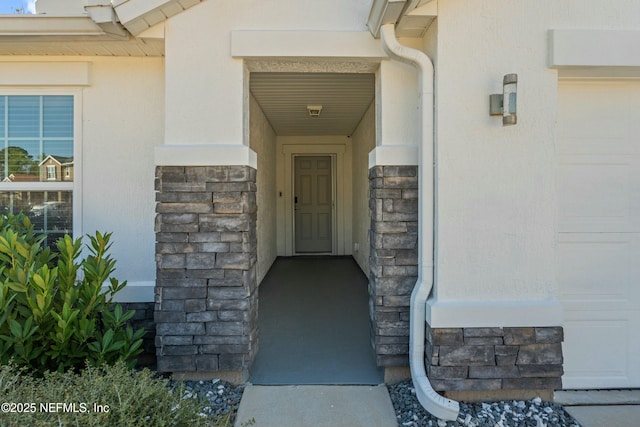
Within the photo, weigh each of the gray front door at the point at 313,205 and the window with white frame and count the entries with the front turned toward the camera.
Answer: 2

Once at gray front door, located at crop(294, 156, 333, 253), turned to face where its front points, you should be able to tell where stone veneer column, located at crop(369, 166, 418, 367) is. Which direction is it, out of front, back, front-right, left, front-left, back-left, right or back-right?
front

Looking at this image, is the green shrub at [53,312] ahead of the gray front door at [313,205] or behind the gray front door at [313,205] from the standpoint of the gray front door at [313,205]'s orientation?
ahead

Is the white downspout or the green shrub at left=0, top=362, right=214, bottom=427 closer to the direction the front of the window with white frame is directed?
the green shrub

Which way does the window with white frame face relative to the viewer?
toward the camera

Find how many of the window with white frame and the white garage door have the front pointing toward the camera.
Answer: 2

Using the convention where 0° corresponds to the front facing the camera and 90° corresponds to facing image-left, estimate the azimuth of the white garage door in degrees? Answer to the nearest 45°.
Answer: approximately 0°

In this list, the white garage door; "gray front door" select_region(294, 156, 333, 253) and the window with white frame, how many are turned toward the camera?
3

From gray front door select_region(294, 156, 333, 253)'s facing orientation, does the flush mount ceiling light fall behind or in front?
in front

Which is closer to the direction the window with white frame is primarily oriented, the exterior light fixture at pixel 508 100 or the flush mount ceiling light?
the exterior light fixture

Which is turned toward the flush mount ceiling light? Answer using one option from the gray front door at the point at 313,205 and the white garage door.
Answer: the gray front door

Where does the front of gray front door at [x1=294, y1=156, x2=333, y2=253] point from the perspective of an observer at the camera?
facing the viewer

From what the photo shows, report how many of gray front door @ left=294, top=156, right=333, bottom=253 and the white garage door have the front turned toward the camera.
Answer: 2

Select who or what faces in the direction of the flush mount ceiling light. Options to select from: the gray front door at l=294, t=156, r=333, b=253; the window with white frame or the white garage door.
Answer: the gray front door

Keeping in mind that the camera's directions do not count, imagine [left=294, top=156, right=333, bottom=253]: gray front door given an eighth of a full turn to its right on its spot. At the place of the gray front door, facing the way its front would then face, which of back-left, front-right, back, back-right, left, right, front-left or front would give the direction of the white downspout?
front-left

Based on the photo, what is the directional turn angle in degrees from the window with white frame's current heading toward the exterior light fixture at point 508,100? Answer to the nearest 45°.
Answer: approximately 45° to its left

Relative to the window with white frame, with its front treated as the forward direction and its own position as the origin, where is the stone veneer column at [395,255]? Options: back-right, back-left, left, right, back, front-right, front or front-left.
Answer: front-left
